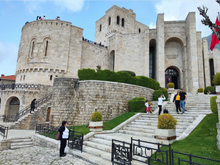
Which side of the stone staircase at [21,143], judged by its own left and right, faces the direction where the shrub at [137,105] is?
left

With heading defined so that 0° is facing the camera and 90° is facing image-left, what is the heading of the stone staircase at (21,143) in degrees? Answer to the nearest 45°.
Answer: approximately 0°

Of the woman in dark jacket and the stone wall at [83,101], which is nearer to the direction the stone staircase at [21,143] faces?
the woman in dark jacket

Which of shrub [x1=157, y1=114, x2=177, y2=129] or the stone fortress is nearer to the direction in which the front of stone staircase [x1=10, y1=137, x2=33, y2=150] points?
the shrub

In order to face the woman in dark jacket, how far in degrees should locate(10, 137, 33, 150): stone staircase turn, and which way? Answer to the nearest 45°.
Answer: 0° — it already faces them

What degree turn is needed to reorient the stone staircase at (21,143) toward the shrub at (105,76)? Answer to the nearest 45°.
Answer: approximately 90° to its left

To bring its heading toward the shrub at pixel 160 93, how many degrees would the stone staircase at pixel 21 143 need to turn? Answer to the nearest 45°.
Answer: approximately 90° to its left

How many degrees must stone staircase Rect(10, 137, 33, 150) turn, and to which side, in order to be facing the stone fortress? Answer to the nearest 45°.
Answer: approximately 135° to its left

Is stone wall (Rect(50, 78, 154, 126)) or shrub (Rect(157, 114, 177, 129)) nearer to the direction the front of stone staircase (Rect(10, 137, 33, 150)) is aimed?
the shrub

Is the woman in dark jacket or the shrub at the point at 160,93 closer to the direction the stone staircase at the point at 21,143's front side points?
the woman in dark jacket
